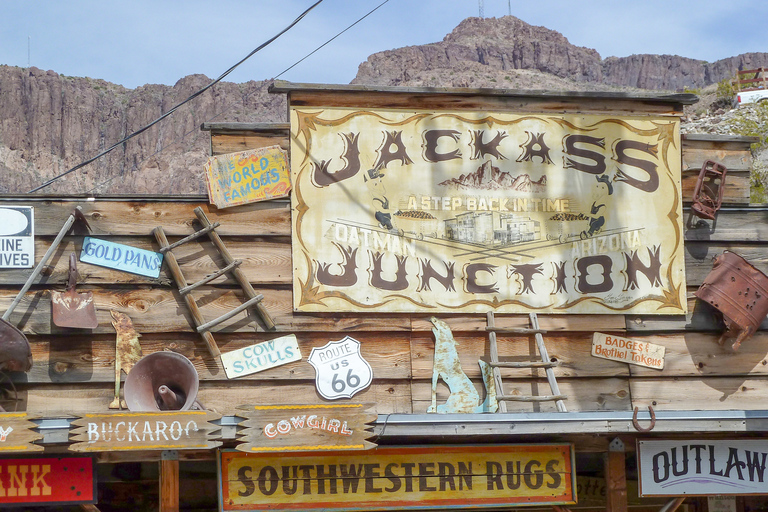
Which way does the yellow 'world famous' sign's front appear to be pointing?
toward the camera

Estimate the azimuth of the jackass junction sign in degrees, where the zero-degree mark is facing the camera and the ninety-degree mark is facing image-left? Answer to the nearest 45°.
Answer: approximately 0°

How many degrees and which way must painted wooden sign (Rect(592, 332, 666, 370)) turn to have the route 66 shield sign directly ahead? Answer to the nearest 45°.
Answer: approximately 45° to its right

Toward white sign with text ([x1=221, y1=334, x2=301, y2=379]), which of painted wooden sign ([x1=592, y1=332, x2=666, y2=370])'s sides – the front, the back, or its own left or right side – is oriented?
right

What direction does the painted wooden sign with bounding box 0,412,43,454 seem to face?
toward the camera

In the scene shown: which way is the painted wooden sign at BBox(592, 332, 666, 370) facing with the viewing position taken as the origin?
facing the viewer

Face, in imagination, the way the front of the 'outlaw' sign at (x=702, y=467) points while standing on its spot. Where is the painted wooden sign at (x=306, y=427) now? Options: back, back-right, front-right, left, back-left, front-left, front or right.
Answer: front-right
